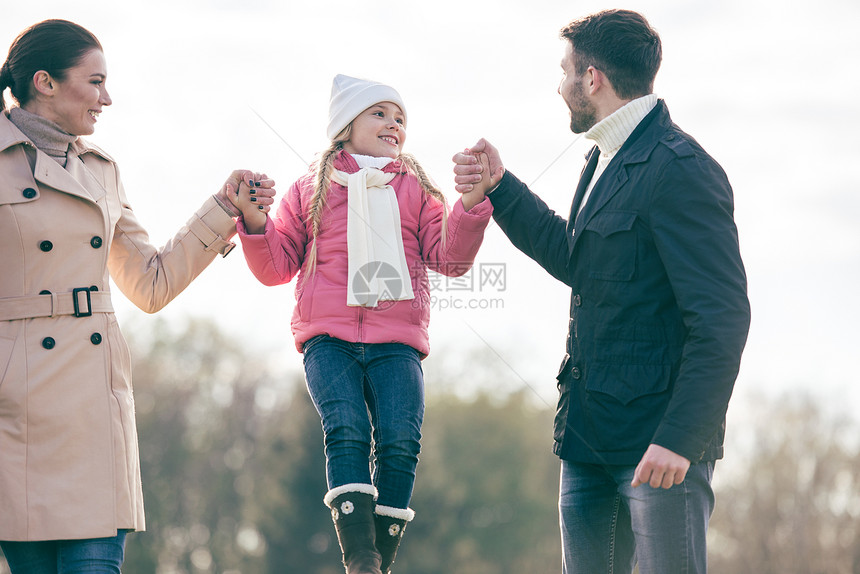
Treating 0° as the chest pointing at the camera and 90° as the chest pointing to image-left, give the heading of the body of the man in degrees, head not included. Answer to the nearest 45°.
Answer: approximately 45°

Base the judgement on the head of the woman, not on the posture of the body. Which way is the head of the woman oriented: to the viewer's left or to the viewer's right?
to the viewer's right

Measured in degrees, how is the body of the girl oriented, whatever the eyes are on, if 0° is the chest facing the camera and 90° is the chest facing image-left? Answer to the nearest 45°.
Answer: approximately 0°
